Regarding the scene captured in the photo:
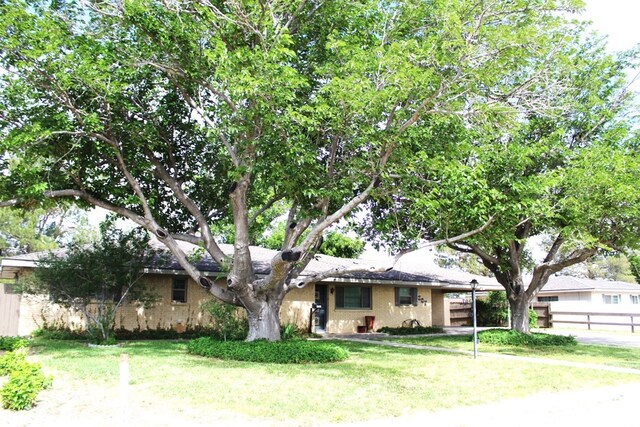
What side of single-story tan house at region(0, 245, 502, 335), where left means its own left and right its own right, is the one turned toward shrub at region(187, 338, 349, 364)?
front

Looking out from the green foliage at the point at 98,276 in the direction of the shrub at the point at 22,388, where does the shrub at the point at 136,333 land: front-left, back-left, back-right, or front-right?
back-left

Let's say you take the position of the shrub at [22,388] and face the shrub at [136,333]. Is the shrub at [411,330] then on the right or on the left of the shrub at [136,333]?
right

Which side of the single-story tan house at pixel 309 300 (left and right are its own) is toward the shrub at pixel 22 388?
front

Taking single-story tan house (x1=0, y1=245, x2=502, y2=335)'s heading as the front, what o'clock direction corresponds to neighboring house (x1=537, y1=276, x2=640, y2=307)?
neighboring house (x1=537, y1=276, x2=640, y2=307) is roughly at 8 o'clock from single-story tan house (x1=0, y1=245, x2=502, y2=335).

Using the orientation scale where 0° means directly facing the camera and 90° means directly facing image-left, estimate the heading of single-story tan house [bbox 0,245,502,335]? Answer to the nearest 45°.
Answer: approximately 0°

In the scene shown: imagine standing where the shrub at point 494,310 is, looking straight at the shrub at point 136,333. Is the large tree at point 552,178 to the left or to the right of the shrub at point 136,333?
left
